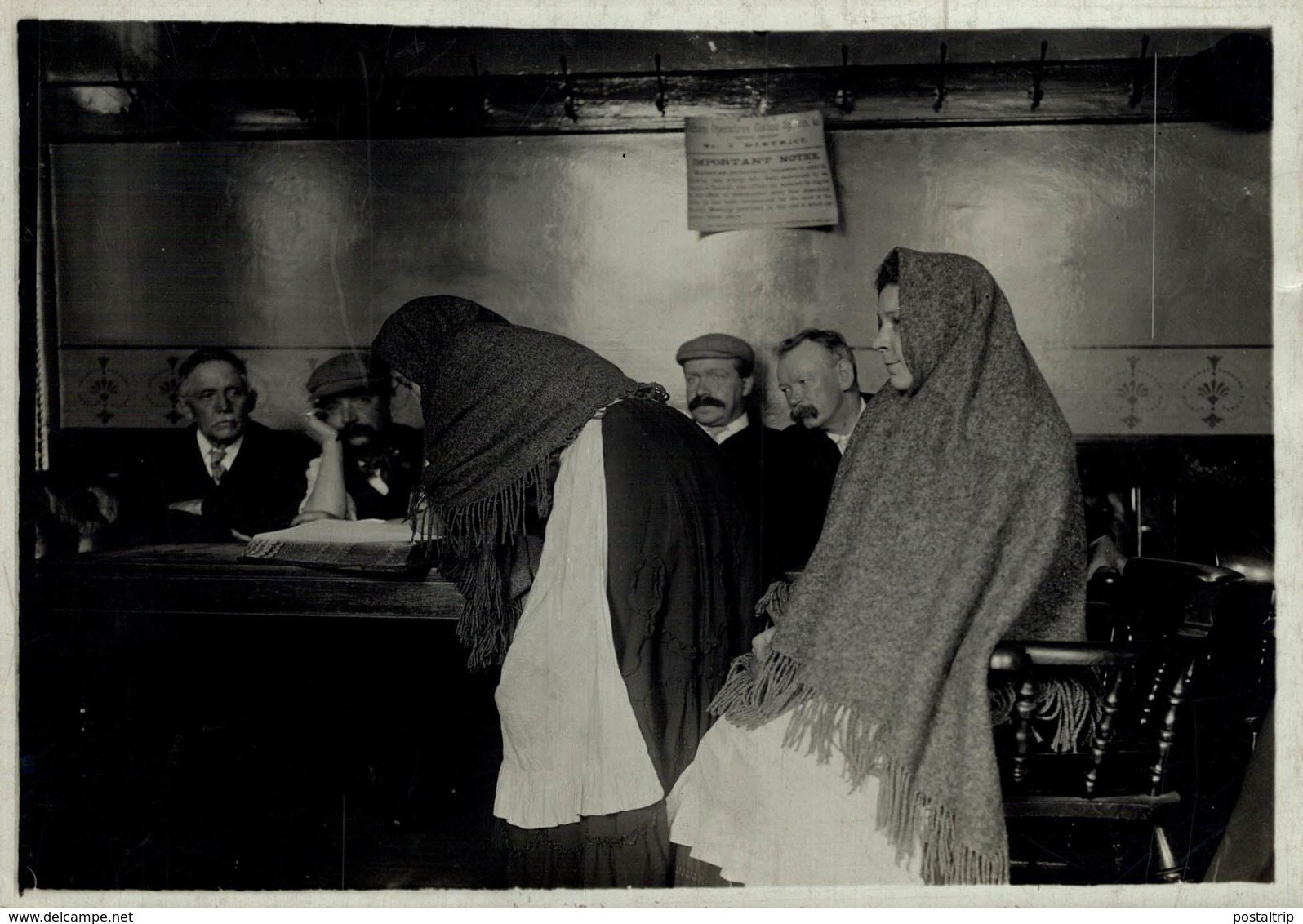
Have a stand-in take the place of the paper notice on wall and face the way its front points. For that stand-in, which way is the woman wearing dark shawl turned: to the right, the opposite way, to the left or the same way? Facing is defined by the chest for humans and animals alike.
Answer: to the right

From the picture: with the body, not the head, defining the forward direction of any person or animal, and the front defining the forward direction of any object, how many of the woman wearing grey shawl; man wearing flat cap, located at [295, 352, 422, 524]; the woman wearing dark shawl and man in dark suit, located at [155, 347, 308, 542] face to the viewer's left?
2

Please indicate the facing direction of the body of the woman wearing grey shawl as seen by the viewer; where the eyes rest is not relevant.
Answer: to the viewer's left

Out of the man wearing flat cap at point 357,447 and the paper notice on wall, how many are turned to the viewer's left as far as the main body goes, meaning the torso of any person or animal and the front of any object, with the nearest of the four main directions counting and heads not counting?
0

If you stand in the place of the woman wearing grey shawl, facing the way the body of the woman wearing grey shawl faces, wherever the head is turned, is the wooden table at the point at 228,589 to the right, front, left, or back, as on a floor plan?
front

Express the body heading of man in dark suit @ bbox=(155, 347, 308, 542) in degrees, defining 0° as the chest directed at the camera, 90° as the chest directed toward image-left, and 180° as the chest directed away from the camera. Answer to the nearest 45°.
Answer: approximately 0°

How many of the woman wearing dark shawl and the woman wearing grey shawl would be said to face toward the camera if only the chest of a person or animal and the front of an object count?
0

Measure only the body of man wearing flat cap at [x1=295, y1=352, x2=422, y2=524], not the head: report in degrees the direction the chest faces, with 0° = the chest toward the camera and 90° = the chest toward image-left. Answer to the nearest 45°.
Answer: approximately 0°
